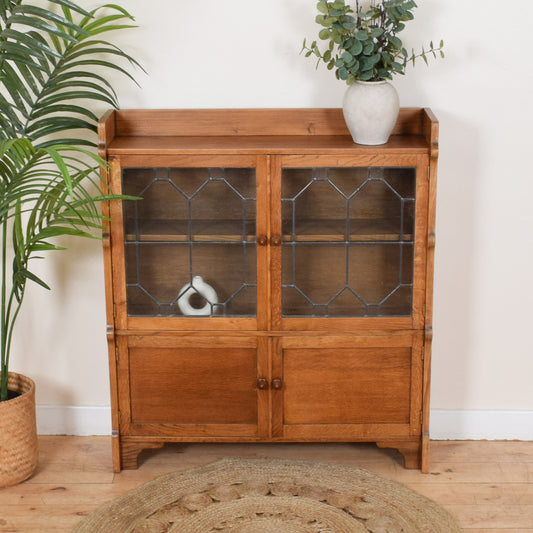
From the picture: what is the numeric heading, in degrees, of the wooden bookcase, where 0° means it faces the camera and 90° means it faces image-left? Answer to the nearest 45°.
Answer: approximately 0°

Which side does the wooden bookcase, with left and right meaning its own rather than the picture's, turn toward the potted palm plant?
right

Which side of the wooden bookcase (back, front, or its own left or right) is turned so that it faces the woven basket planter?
right
